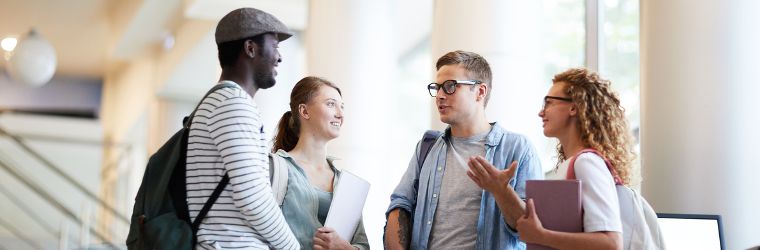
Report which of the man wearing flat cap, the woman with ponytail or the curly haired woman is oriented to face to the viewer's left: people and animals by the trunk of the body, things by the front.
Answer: the curly haired woman

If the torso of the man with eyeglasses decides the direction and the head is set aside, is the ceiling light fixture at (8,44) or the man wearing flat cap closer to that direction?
the man wearing flat cap

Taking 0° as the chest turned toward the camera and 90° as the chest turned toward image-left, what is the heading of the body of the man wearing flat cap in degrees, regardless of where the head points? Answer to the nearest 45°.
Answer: approximately 270°

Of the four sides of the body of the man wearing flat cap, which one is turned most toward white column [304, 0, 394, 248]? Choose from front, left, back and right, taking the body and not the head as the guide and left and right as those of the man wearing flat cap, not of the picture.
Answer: left

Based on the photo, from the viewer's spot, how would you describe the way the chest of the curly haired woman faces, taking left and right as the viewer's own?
facing to the left of the viewer

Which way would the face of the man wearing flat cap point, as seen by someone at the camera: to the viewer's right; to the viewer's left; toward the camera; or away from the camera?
to the viewer's right

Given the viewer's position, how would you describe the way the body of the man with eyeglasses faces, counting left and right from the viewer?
facing the viewer and to the left of the viewer

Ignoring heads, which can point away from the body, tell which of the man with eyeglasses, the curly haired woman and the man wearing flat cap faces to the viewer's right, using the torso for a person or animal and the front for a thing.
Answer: the man wearing flat cap

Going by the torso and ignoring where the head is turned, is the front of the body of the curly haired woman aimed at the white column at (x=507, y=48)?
no

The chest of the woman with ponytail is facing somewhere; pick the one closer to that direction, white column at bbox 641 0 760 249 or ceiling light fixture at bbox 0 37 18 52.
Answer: the white column

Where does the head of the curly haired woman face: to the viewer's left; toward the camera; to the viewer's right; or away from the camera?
to the viewer's left

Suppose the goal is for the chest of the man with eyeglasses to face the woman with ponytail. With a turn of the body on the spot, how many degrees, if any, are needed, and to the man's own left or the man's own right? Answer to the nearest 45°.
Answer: approximately 45° to the man's own right

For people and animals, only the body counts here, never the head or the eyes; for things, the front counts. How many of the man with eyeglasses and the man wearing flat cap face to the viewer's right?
1

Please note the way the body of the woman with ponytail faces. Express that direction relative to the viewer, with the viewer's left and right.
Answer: facing the viewer and to the right of the viewer

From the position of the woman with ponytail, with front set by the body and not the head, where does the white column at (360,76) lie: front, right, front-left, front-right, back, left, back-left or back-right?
back-left
